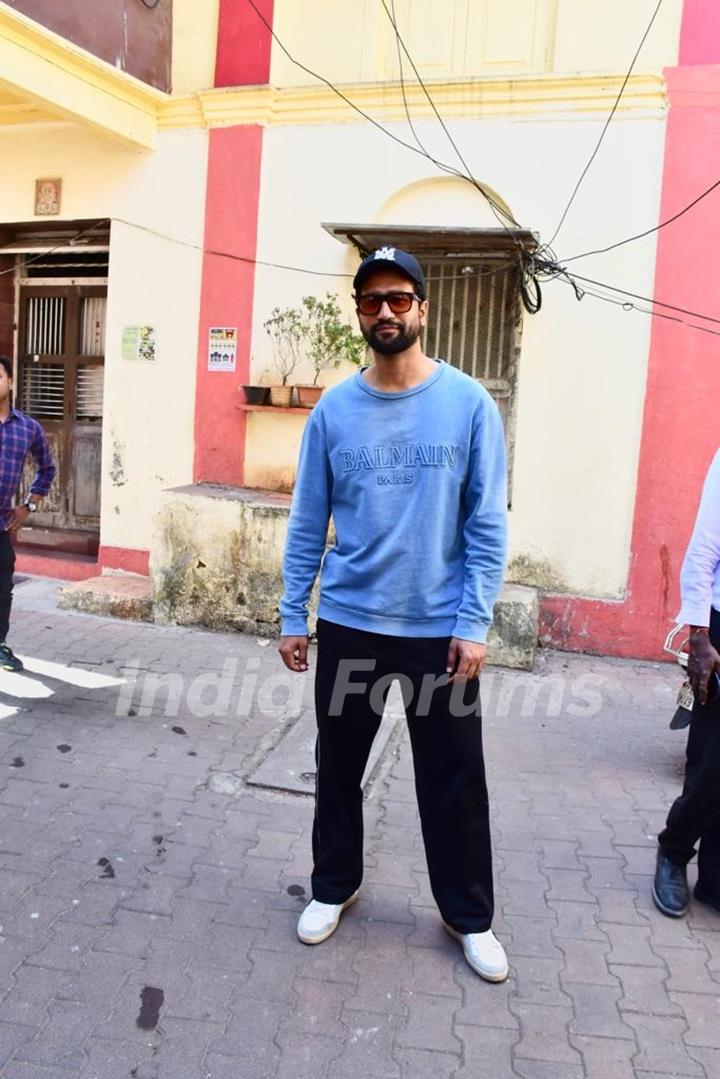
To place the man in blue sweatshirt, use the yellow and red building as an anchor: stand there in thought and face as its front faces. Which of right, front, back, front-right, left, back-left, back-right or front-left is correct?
front

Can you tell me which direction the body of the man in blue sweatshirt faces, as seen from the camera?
toward the camera

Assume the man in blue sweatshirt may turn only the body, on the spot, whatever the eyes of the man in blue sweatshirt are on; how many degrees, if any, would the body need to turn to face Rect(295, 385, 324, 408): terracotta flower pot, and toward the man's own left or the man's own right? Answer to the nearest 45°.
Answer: approximately 180°

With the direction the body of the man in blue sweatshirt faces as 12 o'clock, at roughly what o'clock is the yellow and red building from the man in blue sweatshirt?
The yellow and red building is roughly at 6 o'clock from the man in blue sweatshirt.

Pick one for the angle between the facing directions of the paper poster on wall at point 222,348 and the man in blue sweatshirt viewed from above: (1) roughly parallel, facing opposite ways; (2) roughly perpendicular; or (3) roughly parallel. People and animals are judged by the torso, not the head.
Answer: roughly parallel

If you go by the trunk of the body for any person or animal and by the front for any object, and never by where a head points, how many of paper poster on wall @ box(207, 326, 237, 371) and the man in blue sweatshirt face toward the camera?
2

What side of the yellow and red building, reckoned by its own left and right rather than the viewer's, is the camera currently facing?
front

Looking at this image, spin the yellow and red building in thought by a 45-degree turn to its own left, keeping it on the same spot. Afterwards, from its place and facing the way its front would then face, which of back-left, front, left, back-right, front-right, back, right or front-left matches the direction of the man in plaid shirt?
right

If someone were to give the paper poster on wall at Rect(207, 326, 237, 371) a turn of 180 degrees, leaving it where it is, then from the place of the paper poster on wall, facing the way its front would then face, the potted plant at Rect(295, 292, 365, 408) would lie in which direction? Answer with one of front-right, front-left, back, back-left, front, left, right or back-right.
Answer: back-right

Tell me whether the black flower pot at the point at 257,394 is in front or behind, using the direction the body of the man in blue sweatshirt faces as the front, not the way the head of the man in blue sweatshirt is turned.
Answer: behind

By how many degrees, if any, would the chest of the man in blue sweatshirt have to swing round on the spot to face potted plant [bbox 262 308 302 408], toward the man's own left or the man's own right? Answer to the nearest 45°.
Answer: approximately 180°
